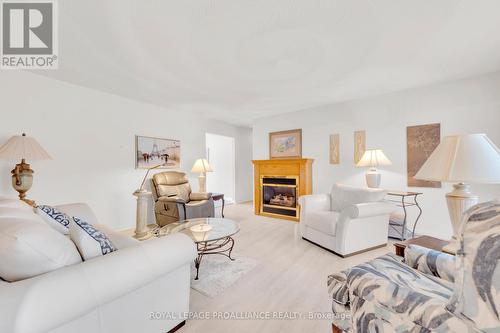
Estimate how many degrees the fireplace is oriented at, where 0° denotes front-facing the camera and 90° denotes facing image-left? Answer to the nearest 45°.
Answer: approximately 45°

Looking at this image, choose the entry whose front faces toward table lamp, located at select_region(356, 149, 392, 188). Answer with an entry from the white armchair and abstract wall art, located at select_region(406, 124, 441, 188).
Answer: the abstract wall art

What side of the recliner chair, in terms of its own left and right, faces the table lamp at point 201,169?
left

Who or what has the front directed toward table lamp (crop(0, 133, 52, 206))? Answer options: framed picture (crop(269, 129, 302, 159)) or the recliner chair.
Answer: the framed picture

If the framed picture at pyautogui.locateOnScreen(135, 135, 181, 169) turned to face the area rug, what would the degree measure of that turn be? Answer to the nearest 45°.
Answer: approximately 45° to its right

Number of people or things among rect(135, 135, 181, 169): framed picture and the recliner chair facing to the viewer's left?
0

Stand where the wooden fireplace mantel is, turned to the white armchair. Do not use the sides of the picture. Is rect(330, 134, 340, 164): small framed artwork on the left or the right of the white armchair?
left

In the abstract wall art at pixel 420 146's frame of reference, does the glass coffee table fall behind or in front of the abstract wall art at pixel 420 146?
in front

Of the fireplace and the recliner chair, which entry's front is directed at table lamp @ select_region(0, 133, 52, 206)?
the fireplace

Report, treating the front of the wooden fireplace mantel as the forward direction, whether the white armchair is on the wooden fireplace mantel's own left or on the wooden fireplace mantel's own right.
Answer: on the wooden fireplace mantel's own left
